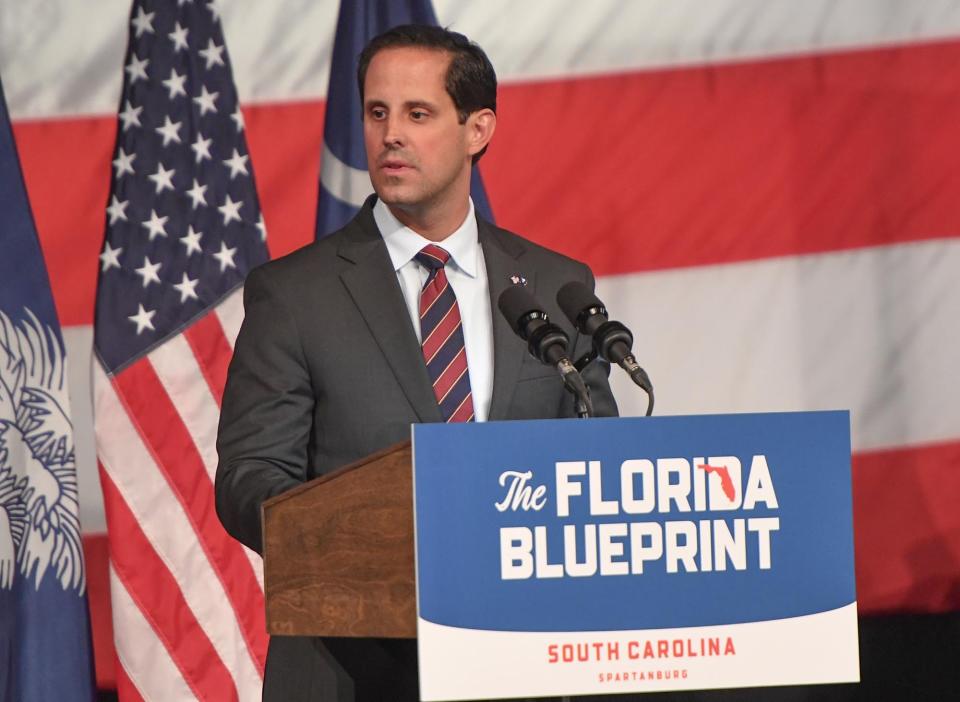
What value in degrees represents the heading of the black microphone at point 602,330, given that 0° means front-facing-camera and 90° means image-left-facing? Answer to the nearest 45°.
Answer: approximately 135°

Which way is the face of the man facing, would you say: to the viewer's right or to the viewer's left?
to the viewer's left

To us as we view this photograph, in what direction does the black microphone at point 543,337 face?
facing away from the viewer and to the left of the viewer
